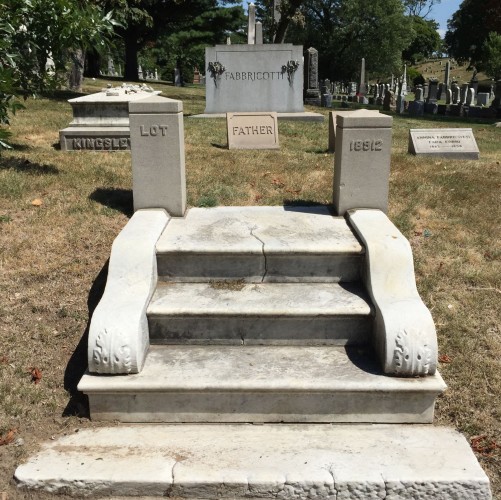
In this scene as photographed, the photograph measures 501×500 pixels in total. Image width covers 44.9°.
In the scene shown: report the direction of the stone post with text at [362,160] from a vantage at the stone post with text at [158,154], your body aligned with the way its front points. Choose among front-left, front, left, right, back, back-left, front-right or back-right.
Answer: left

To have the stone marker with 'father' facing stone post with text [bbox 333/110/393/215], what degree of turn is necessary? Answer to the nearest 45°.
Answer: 0° — it already faces it

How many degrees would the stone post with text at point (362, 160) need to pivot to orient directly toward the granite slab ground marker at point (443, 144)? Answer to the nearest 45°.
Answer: approximately 180°

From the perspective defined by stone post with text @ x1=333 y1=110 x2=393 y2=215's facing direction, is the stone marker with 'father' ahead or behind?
behind

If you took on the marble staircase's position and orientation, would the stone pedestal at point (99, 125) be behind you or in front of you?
behind

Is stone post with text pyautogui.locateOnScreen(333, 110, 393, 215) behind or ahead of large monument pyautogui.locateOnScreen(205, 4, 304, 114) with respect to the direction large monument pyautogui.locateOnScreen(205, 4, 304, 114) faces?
ahead
